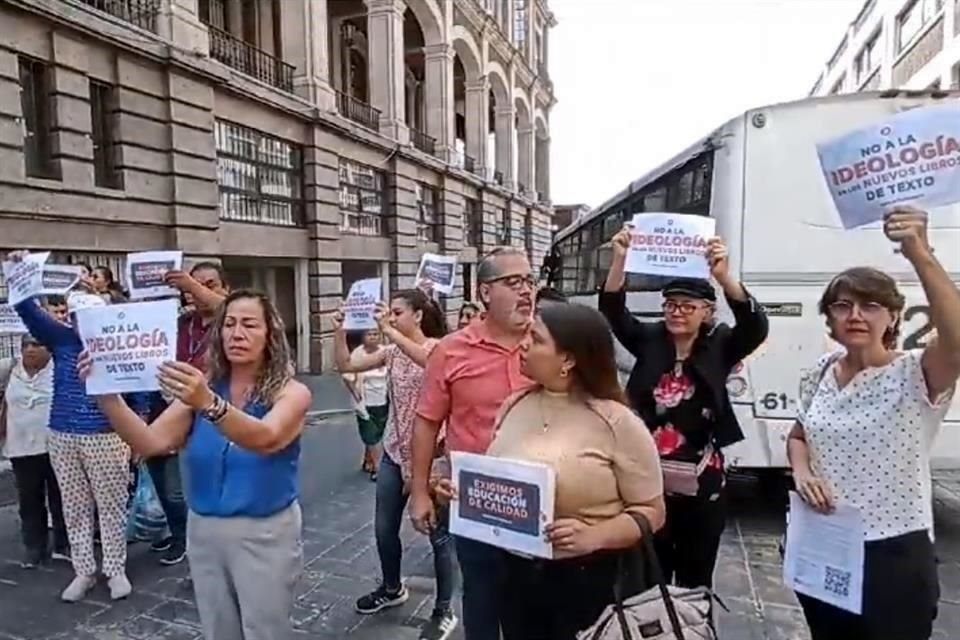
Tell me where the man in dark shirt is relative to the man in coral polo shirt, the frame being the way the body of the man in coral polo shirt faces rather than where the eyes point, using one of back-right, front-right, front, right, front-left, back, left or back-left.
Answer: back

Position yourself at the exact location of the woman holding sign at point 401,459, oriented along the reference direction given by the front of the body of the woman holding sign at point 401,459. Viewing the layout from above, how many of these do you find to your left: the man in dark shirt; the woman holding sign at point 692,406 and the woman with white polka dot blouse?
2

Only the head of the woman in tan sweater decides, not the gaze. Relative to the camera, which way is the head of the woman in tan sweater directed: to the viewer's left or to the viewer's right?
to the viewer's left

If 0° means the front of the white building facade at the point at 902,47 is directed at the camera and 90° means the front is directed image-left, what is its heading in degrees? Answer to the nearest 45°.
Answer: approximately 45°

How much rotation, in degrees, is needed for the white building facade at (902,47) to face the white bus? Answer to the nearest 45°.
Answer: approximately 45° to its left

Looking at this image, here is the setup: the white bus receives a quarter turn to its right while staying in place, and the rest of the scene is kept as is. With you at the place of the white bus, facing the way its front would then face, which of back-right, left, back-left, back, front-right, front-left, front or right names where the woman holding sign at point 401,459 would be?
back

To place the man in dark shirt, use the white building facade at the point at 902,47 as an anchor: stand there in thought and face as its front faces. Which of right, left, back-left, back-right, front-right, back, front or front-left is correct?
front-left

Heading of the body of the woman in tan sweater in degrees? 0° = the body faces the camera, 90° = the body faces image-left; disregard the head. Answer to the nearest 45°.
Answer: approximately 45°

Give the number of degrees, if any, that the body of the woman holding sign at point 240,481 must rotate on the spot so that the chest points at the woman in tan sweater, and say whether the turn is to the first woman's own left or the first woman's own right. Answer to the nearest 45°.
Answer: approximately 90° to the first woman's own left

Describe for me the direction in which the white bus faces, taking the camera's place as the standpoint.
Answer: facing away from the viewer and to the left of the viewer

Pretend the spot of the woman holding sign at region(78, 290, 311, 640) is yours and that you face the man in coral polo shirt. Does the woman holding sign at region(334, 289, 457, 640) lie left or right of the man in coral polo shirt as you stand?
left
